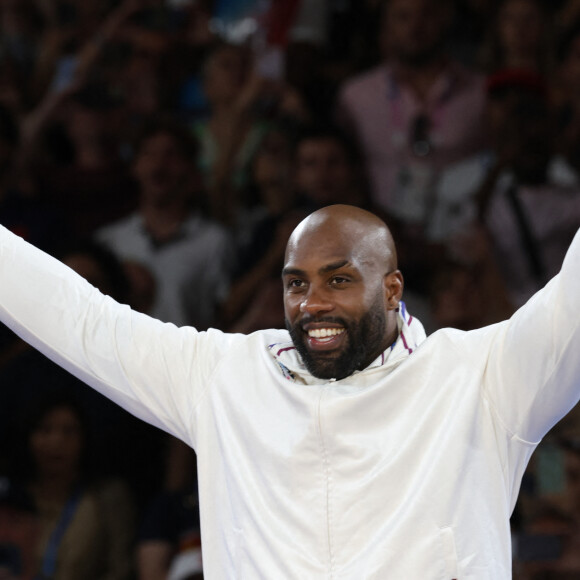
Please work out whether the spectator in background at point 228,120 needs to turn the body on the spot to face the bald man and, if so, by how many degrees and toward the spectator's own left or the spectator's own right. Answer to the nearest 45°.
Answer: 0° — they already face them

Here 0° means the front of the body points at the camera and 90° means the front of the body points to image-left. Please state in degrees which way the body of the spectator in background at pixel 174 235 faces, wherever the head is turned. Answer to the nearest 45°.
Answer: approximately 0°

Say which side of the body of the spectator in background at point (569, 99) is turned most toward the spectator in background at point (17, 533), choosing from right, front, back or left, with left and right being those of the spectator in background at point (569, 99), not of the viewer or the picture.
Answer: right

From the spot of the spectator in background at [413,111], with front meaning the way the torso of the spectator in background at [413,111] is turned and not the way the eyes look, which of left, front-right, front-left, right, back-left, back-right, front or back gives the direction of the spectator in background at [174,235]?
right

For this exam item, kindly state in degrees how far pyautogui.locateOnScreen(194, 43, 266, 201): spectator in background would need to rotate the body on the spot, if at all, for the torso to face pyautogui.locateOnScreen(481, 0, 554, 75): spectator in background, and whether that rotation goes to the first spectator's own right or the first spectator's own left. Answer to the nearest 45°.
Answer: approximately 90° to the first spectator's own left

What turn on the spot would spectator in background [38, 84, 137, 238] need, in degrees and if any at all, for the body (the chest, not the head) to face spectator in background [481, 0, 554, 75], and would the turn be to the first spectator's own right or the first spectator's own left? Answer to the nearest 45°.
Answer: approximately 90° to the first spectator's own left

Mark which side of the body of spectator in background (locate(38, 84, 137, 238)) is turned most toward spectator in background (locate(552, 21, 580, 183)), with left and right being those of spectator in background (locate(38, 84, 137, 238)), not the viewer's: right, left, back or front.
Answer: left

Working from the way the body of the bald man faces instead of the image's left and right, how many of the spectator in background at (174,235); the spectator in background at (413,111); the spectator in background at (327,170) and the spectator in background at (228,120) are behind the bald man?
4

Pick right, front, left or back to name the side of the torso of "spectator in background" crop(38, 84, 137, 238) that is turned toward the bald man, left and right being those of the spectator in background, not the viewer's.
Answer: front

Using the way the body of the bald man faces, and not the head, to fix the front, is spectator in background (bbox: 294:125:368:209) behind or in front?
behind

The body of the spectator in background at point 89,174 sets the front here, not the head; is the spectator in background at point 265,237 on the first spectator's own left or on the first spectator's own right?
on the first spectator's own left
